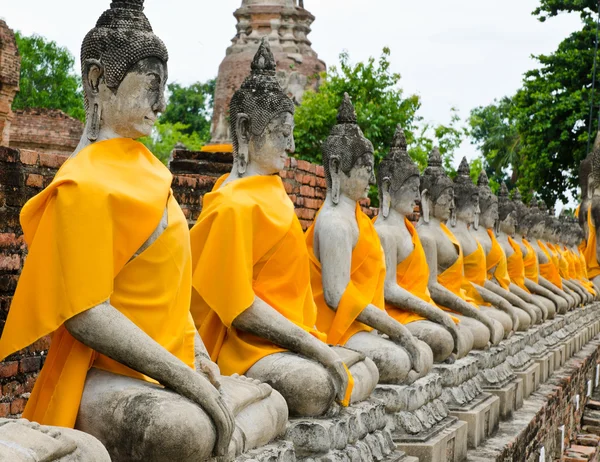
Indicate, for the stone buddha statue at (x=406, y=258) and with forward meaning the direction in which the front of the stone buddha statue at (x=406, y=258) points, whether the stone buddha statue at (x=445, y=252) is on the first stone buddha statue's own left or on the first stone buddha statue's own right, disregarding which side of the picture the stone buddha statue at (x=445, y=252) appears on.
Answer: on the first stone buddha statue's own left

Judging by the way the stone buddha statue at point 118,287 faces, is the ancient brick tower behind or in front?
behind

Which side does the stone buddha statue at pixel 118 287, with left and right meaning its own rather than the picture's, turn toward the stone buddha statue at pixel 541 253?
left

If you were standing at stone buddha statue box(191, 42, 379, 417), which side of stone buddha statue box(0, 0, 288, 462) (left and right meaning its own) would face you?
left

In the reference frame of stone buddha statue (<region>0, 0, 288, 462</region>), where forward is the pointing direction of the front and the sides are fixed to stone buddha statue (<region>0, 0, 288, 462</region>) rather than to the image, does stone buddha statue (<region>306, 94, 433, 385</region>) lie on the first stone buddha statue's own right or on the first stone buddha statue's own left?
on the first stone buddha statue's own left

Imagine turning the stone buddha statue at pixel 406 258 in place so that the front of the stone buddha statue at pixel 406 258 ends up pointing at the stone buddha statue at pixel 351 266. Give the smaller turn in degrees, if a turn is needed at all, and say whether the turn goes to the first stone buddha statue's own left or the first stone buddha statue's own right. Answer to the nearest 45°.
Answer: approximately 90° to the first stone buddha statue's own right
